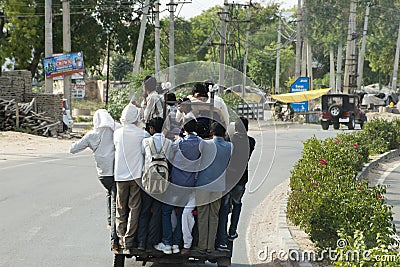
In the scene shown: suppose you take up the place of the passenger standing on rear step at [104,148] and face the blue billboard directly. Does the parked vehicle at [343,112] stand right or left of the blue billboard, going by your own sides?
right

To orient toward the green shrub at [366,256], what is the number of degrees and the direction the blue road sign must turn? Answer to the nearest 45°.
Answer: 0° — it already faces it

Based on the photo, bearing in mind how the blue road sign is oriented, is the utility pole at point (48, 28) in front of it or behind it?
in front

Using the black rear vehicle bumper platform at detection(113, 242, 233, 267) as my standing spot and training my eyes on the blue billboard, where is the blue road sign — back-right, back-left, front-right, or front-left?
front-right

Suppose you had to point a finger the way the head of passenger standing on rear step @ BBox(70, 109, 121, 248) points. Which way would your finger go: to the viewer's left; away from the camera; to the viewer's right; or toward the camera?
away from the camera

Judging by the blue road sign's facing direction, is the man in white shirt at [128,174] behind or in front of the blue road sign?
in front

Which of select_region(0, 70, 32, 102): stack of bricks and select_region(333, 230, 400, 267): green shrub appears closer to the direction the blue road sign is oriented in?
the green shrub

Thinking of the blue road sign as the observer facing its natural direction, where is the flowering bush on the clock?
The flowering bush is roughly at 12 o'clock from the blue road sign.

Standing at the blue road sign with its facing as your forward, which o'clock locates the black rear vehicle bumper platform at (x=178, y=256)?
The black rear vehicle bumper platform is roughly at 12 o'clock from the blue road sign.

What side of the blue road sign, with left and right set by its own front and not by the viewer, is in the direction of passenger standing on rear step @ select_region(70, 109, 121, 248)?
front

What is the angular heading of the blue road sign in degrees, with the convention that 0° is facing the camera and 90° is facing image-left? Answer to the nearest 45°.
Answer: approximately 0°

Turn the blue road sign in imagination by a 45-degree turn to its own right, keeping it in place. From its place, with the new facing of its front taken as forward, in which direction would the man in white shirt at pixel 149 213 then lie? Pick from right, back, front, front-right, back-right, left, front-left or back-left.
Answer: front-left

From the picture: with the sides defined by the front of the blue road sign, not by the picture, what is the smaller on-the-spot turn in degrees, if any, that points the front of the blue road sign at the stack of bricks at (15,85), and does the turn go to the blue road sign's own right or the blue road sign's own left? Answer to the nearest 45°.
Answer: approximately 45° to the blue road sign's own right
